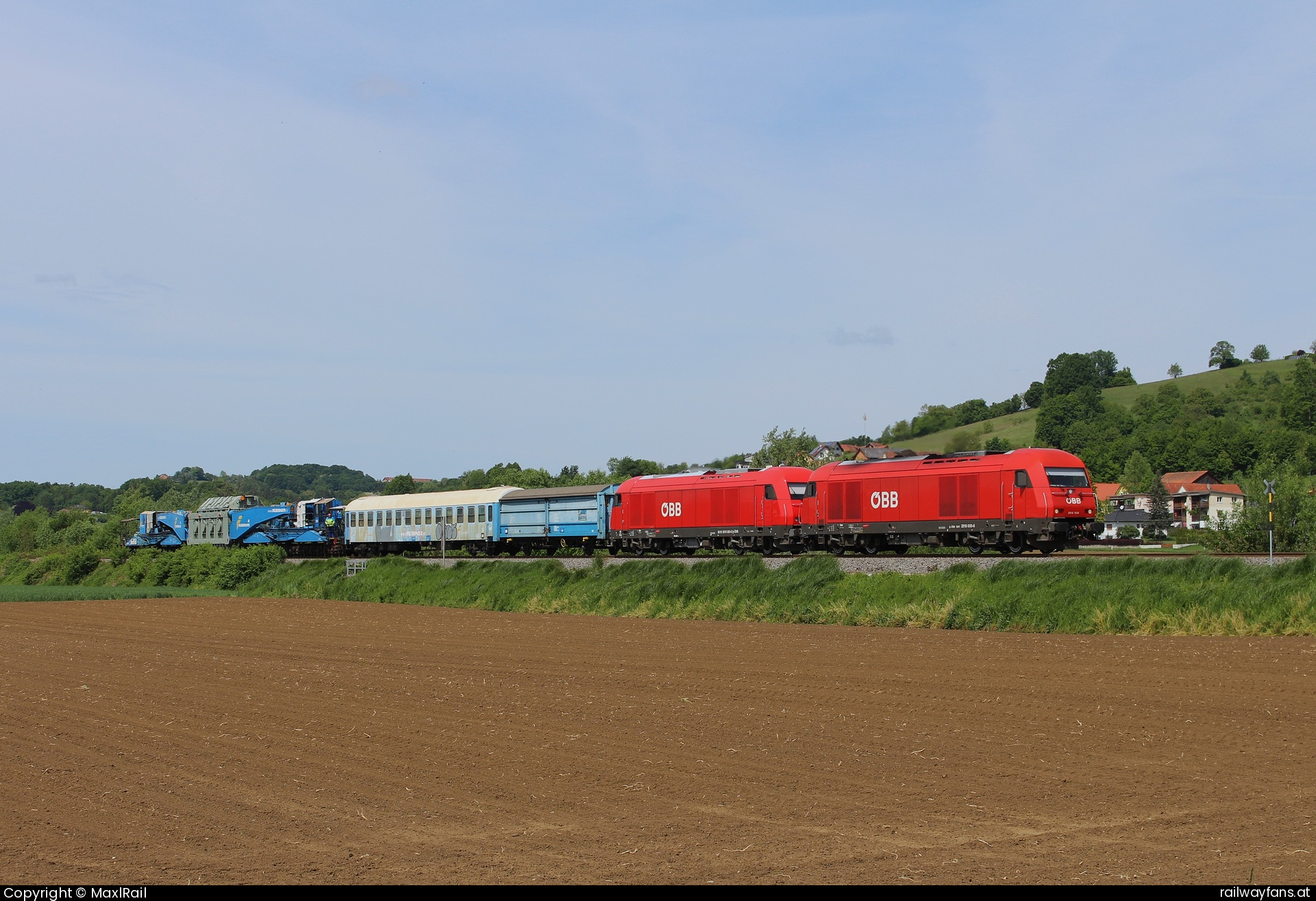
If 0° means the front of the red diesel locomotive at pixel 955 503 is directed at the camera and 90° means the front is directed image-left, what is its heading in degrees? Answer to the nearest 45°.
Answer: approximately 315°

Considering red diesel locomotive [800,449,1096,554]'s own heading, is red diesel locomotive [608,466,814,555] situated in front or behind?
behind
